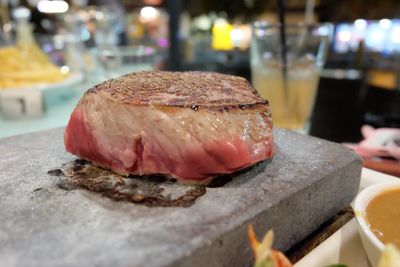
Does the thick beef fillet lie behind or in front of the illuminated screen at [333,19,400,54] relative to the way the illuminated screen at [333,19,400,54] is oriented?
in front

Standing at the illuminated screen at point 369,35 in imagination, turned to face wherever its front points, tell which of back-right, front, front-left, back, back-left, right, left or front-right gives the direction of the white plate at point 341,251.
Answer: front

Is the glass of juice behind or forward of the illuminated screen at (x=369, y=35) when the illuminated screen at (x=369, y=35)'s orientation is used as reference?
forward

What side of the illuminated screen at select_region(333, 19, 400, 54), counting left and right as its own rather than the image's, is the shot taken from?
front

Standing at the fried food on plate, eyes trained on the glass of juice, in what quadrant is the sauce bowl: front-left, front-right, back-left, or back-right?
front-right

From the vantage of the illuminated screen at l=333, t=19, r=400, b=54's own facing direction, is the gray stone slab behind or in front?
in front
